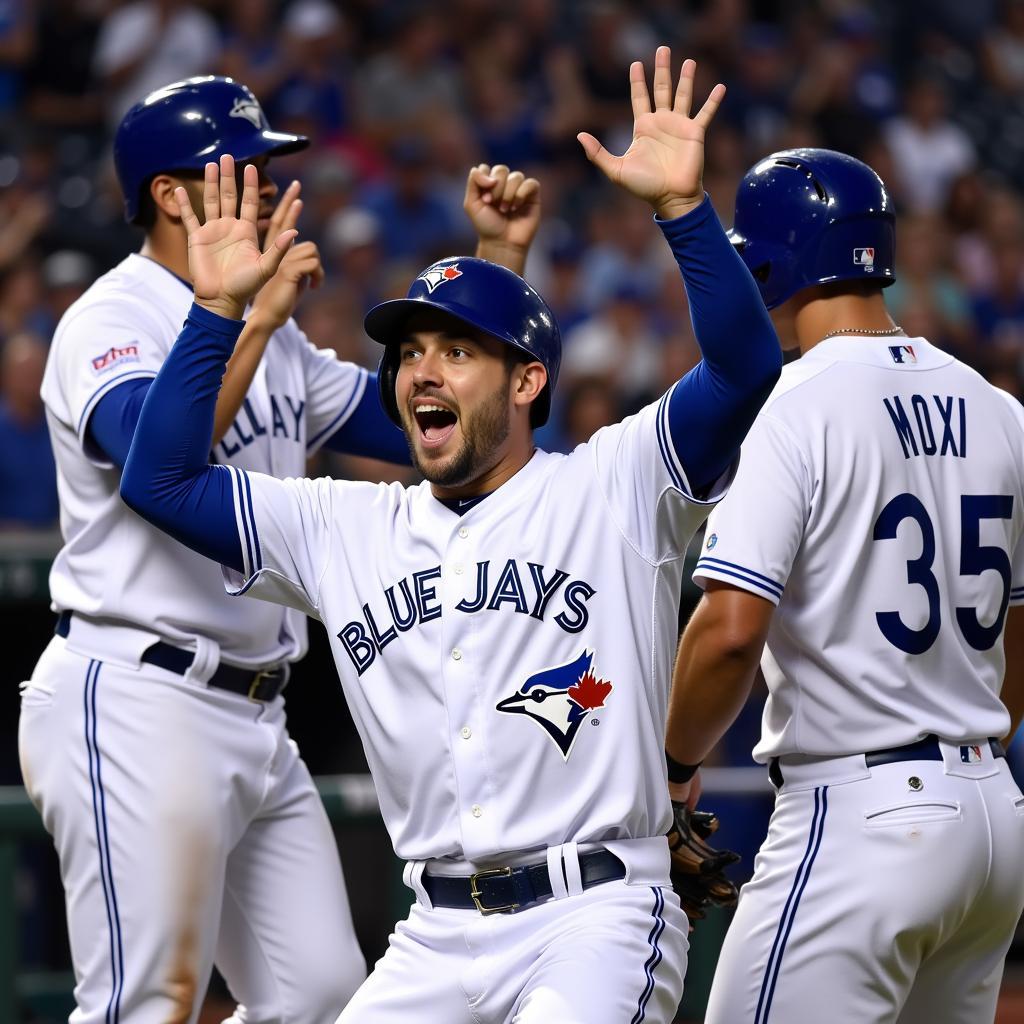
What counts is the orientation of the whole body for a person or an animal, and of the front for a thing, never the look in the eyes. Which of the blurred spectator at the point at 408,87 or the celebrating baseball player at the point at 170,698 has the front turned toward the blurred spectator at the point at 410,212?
the blurred spectator at the point at 408,87

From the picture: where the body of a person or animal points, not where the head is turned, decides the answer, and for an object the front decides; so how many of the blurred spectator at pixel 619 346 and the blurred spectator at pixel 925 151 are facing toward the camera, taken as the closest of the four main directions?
2

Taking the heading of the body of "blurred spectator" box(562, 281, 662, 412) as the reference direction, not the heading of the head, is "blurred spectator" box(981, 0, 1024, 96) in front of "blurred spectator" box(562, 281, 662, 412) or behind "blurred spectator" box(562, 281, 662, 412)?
behind

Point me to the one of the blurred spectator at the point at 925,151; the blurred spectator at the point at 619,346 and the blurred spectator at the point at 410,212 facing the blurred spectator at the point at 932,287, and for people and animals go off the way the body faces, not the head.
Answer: the blurred spectator at the point at 925,151

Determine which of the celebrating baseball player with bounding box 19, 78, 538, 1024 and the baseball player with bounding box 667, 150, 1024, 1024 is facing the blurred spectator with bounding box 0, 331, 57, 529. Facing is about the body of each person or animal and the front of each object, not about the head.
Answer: the baseball player

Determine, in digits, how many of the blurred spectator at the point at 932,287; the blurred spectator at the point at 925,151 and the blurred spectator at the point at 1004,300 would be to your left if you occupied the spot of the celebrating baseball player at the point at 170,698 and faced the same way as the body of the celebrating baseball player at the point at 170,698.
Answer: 3

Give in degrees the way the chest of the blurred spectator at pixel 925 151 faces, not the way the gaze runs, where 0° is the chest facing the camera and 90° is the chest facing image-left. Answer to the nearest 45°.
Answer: approximately 0°

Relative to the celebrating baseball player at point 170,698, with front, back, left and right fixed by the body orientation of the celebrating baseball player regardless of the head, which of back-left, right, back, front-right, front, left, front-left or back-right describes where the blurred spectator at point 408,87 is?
back-left

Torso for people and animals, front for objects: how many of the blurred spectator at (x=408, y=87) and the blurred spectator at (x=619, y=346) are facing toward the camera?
2

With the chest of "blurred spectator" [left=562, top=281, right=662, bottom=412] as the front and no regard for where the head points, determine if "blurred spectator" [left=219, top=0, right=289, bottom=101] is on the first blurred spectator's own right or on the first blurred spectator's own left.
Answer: on the first blurred spectator's own right

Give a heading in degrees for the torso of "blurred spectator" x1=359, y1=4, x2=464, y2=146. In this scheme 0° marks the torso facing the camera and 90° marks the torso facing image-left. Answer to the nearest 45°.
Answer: approximately 0°

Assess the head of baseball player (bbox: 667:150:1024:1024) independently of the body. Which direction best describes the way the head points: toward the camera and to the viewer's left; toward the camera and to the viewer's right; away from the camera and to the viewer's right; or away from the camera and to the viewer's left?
away from the camera and to the viewer's left

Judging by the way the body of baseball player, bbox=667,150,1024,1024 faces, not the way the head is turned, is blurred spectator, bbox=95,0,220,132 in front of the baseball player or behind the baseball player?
in front

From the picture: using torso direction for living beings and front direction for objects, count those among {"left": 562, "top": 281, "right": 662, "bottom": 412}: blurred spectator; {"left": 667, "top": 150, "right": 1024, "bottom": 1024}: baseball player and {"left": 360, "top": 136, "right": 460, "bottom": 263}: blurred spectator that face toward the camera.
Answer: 2

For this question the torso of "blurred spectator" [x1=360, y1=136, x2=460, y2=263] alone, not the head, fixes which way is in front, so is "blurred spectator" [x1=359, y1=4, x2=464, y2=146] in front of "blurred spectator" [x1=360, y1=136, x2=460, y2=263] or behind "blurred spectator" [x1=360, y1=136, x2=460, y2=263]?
behind

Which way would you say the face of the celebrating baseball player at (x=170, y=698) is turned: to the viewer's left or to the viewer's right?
to the viewer's right
